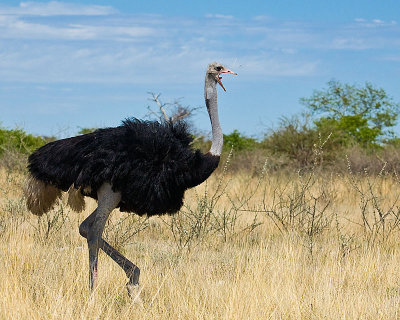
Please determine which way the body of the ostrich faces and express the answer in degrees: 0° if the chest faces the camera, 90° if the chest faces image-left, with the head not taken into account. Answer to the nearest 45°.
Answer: approximately 270°

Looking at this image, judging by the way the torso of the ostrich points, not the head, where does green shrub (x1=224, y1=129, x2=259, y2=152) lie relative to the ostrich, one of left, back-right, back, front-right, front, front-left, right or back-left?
left
